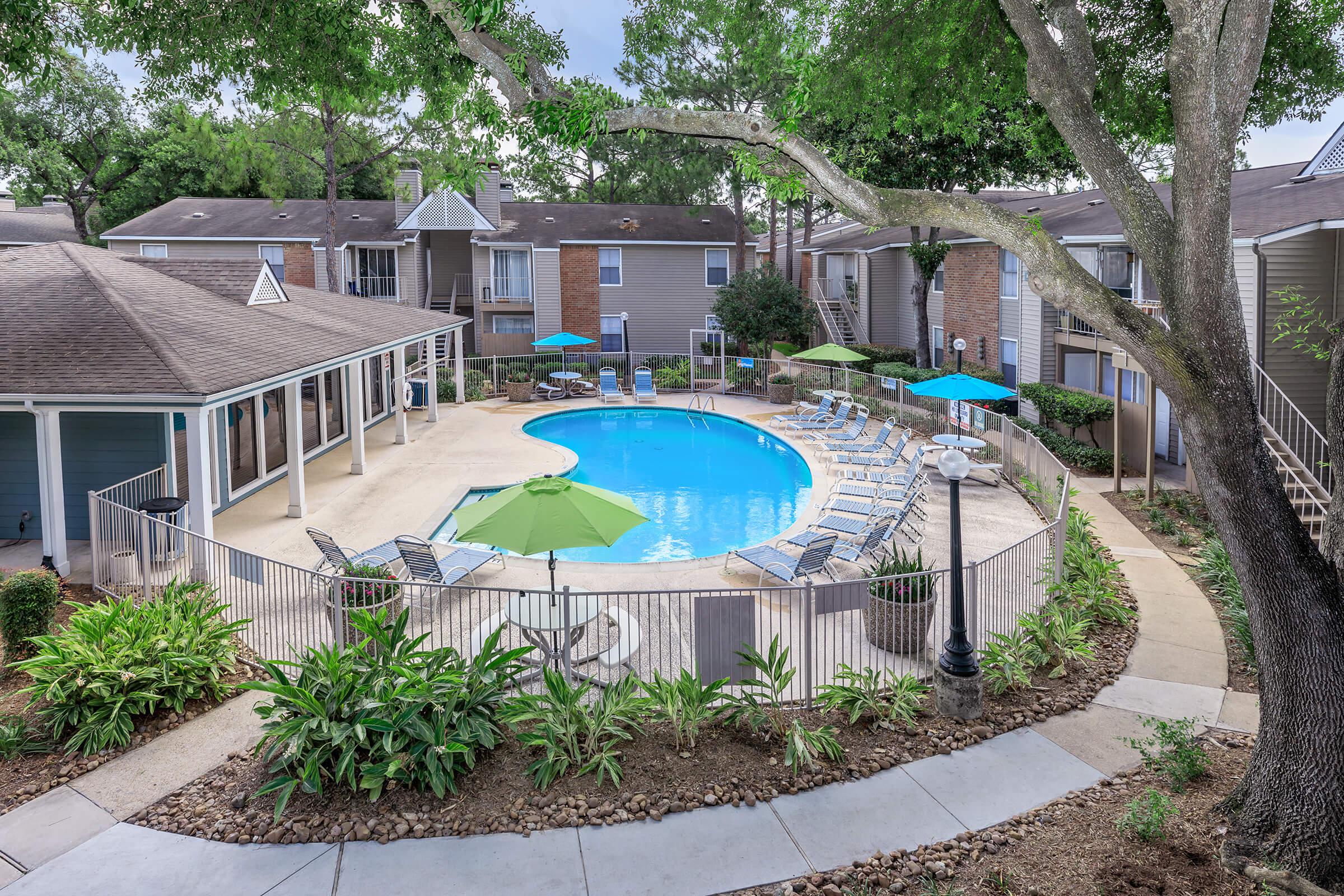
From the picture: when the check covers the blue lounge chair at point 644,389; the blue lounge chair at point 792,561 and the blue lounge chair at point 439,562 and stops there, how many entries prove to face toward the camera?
1

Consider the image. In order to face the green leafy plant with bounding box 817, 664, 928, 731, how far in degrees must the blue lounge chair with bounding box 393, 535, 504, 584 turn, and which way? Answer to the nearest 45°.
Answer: approximately 90° to its right

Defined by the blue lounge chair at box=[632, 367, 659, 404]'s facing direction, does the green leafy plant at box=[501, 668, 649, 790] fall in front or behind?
in front

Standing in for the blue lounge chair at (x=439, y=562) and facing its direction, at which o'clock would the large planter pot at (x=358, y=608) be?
The large planter pot is roughly at 5 o'clock from the blue lounge chair.

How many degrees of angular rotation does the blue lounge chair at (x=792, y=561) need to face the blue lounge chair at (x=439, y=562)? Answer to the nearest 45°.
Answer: approximately 45° to its left

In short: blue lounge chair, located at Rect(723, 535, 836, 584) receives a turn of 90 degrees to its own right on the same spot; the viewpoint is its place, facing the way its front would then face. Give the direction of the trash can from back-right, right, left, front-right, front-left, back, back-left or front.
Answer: back-left

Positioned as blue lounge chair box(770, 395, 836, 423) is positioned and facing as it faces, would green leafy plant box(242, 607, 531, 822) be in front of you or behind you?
in front

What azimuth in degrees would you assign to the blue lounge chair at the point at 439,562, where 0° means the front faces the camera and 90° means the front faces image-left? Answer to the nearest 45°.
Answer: approximately 225°

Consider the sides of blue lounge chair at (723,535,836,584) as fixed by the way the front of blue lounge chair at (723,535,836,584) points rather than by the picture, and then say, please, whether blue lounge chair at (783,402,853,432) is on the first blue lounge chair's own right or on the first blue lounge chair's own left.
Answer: on the first blue lounge chair's own right

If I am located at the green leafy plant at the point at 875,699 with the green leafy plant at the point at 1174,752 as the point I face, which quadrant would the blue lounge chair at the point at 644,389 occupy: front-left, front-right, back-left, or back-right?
back-left

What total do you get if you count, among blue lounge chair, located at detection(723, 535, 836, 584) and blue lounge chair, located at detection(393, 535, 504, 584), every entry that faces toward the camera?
0
